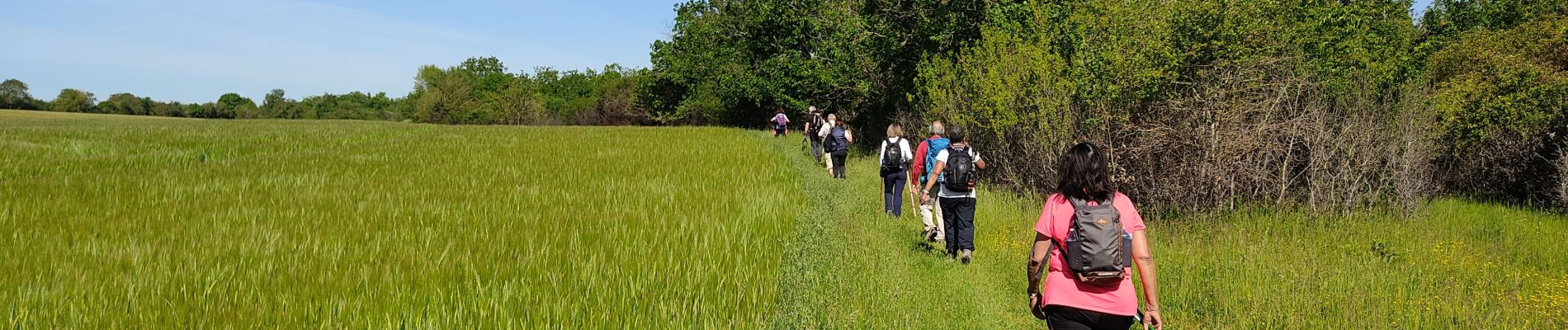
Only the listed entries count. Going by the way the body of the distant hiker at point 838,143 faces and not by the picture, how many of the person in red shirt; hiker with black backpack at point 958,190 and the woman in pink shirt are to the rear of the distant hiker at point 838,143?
3

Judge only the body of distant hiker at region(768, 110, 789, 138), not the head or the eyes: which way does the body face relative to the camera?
away from the camera

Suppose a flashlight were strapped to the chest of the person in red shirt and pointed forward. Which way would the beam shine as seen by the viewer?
away from the camera

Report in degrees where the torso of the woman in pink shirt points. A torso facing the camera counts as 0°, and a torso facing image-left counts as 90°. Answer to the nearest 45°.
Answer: approximately 180°

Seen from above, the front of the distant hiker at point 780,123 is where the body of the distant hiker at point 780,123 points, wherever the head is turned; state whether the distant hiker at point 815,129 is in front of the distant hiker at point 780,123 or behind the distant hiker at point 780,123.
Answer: behind

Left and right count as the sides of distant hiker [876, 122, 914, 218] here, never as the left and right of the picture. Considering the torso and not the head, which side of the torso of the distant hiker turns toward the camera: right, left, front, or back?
back

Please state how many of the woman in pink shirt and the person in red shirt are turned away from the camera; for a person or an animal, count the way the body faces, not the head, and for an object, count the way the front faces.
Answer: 2

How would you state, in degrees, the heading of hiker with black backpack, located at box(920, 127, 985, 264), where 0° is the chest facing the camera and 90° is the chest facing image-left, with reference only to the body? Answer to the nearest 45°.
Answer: approximately 180°

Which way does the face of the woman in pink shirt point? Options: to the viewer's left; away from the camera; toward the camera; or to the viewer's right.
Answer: away from the camera

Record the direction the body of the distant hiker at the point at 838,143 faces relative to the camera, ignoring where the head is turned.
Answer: away from the camera

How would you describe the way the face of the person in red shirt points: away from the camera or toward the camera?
away from the camera

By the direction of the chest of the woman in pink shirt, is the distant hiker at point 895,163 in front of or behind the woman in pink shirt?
in front
